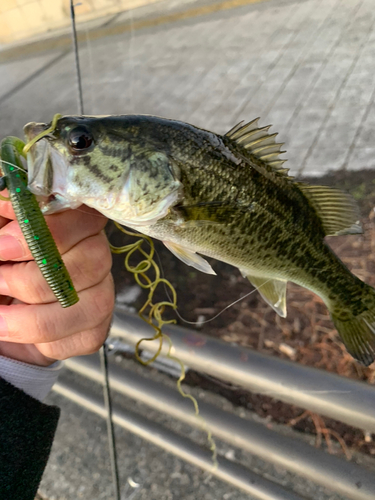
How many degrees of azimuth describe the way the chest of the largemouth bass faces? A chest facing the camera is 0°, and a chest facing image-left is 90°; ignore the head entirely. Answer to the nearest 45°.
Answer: approximately 90°
